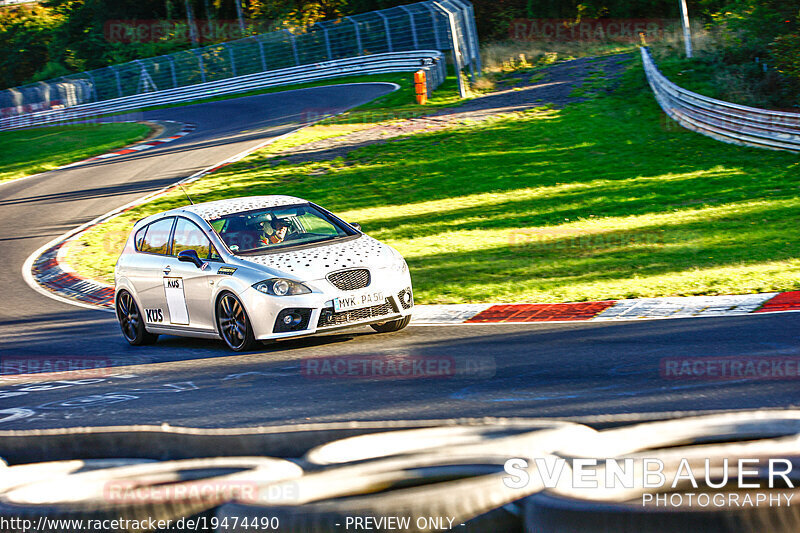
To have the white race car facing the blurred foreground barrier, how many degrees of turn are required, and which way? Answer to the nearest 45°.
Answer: approximately 45° to its right

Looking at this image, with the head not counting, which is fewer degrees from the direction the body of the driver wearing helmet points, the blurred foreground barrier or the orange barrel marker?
the blurred foreground barrier

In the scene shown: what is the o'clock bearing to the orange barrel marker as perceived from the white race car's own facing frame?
The orange barrel marker is roughly at 8 o'clock from the white race car.

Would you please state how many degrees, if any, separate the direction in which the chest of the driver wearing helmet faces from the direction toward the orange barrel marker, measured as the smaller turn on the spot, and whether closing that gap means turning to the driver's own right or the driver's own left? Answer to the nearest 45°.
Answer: approximately 135° to the driver's own left

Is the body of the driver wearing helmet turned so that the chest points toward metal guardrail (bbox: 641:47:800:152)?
no

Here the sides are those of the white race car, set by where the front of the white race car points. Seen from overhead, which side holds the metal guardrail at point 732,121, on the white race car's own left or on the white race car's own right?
on the white race car's own left

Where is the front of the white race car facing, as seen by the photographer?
facing the viewer and to the right of the viewer

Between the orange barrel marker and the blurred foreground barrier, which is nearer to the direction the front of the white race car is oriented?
the blurred foreground barrier

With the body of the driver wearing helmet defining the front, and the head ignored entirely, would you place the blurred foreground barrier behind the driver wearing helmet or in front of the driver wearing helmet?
in front

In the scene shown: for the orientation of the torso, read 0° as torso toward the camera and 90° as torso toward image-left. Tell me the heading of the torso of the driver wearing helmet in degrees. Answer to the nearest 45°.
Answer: approximately 315°
